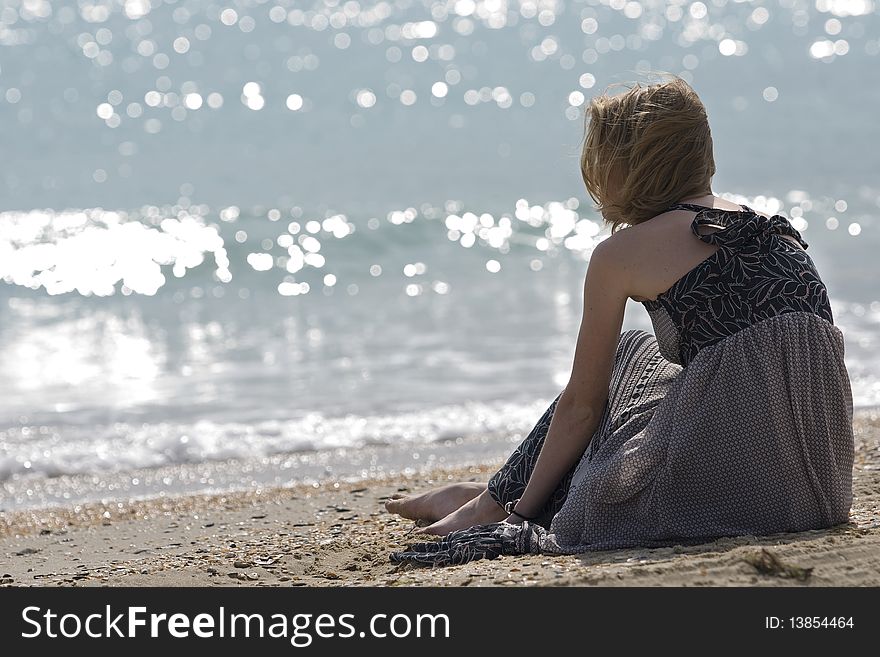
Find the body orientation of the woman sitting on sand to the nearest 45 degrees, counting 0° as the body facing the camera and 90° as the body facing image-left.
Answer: approximately 135°

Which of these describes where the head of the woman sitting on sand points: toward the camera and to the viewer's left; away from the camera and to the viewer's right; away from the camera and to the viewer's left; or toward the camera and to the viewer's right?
away from the camera and to the viewer's left
